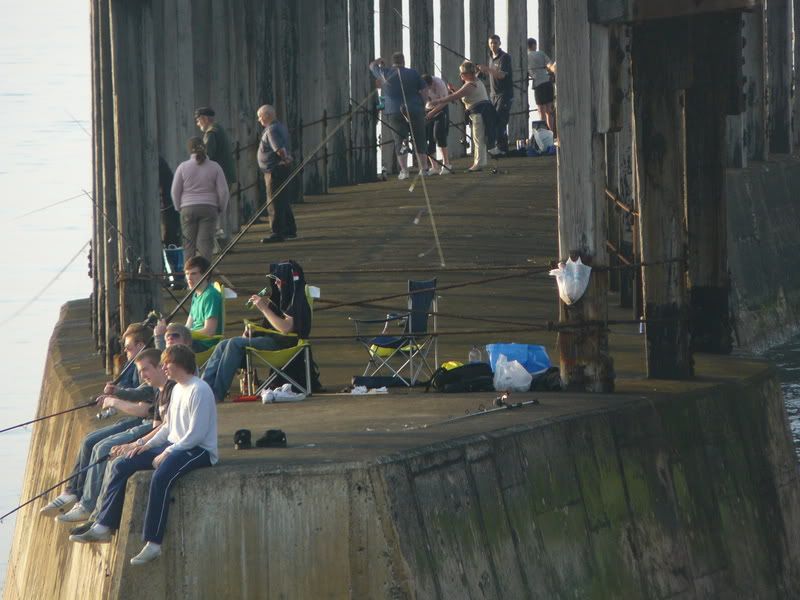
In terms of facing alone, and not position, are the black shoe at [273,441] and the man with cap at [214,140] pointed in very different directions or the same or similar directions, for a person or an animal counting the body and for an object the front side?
same or similar directions

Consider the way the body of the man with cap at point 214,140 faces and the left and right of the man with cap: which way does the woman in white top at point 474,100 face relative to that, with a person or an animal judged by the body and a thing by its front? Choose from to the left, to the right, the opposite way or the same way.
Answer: the same way

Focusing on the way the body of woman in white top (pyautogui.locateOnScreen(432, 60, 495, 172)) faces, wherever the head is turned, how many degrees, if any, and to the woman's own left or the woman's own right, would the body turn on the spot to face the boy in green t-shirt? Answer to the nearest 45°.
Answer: approximately 90° to the woman's own left

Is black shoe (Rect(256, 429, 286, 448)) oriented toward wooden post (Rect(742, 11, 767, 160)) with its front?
no

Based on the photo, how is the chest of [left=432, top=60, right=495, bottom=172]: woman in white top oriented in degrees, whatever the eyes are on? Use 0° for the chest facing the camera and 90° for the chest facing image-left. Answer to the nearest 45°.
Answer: approximately 90°

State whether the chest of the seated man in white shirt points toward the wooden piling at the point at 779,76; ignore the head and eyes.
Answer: no

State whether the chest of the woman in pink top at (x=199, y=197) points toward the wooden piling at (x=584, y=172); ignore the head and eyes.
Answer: no

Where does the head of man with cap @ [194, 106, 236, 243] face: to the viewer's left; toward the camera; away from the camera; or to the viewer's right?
to the viewer's left

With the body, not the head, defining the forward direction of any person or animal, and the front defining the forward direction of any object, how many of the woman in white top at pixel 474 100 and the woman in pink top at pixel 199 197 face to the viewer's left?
1

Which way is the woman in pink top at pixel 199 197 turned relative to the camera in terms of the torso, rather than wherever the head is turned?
away from the camera

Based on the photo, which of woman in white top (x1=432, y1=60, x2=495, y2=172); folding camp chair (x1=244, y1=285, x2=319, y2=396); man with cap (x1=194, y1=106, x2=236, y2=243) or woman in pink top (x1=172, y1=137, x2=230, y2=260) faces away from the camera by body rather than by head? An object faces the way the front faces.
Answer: woman in pink top (x1=172, y1=137, x2=230, y2=260)

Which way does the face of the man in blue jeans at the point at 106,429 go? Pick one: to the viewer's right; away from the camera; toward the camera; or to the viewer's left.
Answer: to the viewer's left

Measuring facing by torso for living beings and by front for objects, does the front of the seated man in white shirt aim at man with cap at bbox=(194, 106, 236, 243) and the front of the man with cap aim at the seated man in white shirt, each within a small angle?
no

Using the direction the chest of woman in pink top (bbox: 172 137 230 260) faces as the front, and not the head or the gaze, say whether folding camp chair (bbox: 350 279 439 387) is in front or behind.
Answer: behind

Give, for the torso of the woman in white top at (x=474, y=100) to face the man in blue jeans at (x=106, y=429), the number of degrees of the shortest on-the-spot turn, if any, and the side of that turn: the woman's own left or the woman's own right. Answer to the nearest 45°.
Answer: approximately 90° to the woman's own left

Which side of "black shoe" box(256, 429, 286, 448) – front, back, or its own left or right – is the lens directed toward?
left
